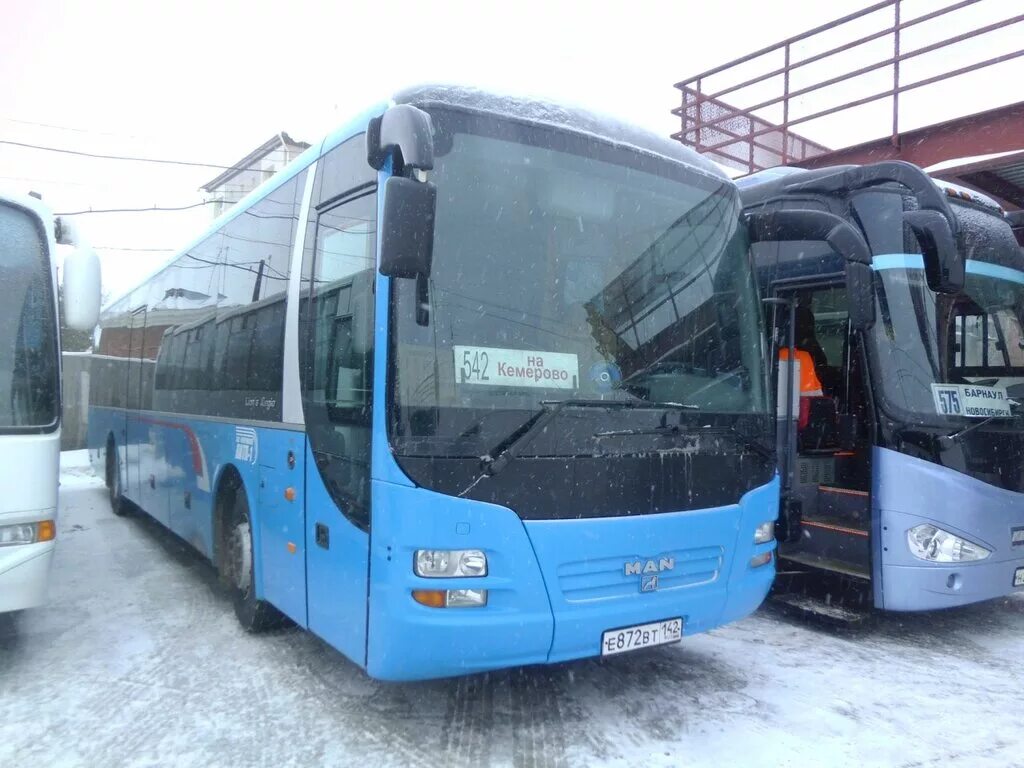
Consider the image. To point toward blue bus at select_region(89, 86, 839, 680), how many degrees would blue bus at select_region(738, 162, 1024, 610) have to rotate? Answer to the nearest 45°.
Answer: approximately 90° to its right

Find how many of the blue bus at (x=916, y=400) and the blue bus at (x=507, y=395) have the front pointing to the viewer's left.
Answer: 0

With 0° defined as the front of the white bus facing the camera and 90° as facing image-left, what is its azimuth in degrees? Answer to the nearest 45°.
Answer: approximately 0°

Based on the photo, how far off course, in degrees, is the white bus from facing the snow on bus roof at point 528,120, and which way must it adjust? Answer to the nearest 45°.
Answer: approximately 45° to its left

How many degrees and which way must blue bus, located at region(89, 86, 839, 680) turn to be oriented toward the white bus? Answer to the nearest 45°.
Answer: approximately 135° to its right

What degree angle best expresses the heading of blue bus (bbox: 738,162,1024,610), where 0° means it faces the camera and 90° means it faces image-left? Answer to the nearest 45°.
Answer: approximately 315°

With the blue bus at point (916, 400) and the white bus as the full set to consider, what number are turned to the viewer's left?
0

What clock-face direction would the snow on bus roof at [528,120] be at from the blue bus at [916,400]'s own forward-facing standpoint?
The snow on bus roof is roughly at 3 o'clock from the blue bus.

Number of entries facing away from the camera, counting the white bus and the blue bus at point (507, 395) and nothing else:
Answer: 0

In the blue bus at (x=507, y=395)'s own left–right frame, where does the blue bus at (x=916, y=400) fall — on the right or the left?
on its left

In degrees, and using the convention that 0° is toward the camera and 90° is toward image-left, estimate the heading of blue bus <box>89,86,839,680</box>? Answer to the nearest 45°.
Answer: approximately 315°
